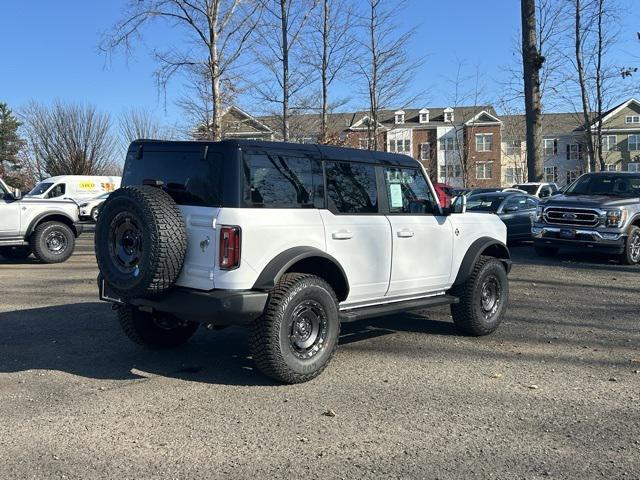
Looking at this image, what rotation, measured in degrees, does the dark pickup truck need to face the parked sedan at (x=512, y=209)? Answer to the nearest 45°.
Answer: approximately 90° to its right

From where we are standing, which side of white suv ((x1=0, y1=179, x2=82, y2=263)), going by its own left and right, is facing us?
right

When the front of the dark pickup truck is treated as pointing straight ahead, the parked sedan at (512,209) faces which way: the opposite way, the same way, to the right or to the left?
the same way

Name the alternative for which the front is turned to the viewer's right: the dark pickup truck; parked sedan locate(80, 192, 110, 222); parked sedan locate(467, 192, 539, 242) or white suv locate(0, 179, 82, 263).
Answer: the white suv

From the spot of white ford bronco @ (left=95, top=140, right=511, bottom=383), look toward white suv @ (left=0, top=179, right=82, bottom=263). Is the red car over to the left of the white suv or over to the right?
right

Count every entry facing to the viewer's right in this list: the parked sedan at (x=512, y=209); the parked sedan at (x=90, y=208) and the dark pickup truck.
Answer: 0

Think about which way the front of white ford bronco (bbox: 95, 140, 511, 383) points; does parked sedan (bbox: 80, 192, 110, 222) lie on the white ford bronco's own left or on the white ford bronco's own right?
on the white ford bronco's own left

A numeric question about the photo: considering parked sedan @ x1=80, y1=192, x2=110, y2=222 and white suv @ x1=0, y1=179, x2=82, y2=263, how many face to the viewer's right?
1

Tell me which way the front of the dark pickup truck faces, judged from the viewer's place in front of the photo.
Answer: facing the viewer and to the left of the viewer

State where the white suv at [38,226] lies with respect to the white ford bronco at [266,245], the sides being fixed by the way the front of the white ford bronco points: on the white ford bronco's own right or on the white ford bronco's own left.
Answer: on the white ford bronco's own left

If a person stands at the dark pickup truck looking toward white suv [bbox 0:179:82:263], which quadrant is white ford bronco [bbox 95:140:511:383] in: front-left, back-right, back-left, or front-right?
front-left

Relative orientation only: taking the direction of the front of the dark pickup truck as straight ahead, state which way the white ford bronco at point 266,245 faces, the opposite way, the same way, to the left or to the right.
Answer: the opposite way

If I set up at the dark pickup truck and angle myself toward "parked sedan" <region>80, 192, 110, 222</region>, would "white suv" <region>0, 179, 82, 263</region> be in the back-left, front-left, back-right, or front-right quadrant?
front-left
